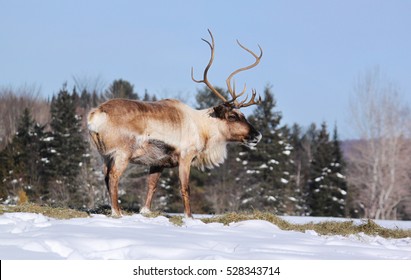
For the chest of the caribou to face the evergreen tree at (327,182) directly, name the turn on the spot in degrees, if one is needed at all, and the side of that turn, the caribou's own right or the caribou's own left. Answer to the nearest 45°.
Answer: approximately 90° to the caribou's own left

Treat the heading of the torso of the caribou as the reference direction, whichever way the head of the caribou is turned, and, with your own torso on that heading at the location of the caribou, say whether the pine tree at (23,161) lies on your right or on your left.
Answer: on your left

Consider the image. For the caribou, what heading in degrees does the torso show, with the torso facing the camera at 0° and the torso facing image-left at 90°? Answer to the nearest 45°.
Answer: approximately 270°

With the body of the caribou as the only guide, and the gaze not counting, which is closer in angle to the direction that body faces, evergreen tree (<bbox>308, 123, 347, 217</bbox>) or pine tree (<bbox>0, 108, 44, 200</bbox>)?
the evergreen tree

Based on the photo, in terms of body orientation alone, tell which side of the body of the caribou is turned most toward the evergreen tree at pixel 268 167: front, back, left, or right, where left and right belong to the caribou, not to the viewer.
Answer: left

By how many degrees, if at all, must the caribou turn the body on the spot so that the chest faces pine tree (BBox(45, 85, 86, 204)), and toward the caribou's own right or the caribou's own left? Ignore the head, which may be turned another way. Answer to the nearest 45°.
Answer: approximately 90° to the caribou's own left
